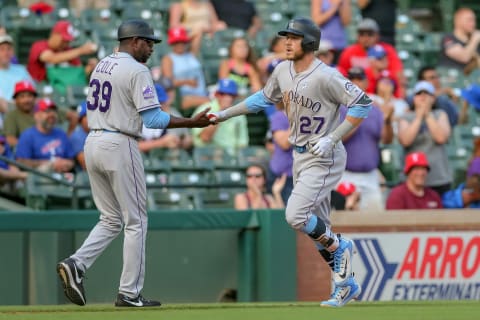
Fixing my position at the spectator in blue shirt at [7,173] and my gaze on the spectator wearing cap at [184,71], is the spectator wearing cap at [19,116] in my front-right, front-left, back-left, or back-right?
front-left

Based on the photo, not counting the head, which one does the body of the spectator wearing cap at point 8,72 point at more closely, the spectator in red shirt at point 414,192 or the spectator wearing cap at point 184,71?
the spectator in red shirt

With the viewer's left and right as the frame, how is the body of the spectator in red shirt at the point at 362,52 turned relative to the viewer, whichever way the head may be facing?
facing the viewer

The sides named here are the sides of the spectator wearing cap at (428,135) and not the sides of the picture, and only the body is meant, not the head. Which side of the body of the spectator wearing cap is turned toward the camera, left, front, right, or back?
front

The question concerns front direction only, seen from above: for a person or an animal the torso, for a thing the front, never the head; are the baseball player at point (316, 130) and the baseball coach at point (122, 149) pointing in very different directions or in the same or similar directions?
very different directions

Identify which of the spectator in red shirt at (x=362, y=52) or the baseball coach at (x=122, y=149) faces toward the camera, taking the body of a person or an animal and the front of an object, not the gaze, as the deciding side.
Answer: the spectator in red shirt

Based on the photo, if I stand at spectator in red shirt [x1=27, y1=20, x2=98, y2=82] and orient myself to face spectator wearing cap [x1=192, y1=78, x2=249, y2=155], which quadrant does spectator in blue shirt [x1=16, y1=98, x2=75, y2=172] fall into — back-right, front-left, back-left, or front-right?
front-right

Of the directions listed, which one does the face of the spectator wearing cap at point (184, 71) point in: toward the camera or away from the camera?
toward the camera

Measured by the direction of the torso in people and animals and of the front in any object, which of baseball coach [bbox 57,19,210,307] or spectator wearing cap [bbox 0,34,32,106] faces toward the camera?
the spectator wearing cap

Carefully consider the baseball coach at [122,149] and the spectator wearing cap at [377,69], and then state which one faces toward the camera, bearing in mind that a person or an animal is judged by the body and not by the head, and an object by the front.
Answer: the spectator wearing cap

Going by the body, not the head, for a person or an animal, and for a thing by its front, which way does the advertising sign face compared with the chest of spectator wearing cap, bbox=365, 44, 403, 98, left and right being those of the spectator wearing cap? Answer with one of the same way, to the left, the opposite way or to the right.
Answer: the same way

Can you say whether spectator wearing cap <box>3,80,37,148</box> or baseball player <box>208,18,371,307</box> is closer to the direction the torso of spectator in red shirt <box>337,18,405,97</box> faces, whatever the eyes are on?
the baseball player

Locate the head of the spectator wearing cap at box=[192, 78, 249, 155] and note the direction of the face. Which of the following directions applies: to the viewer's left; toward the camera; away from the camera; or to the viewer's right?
toward the camera

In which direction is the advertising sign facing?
toward the camera

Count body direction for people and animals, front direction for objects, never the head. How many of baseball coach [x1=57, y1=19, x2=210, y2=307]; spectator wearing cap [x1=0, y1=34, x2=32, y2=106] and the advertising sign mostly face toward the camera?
2
